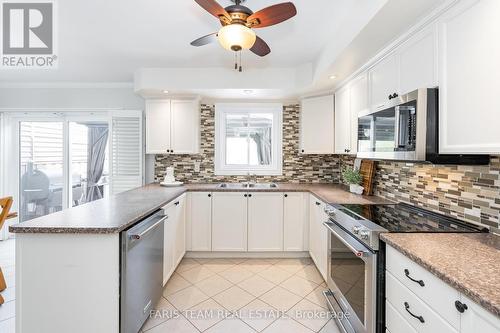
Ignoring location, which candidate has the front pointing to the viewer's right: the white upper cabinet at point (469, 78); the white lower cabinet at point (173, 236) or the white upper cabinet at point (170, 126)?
the white lower cabinet

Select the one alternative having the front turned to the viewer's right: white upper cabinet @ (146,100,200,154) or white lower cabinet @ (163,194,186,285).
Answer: the white lower cabinet

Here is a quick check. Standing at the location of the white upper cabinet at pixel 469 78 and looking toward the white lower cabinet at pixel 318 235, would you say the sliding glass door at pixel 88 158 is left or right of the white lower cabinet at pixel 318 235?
left

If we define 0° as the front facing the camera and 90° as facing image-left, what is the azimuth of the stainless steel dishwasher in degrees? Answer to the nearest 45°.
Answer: approximately 315°

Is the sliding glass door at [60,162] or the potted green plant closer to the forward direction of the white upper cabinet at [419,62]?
the sliding glass door

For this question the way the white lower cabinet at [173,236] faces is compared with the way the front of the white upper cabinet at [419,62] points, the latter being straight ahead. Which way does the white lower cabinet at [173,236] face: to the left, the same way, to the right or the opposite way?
the opposite way

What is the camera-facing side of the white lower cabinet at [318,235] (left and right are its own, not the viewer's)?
left

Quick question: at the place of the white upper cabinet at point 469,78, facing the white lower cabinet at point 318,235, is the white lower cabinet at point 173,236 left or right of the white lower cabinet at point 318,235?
left

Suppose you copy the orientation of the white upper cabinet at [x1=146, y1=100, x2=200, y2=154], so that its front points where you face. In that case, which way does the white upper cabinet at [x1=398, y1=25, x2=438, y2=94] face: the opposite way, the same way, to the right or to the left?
to the right
